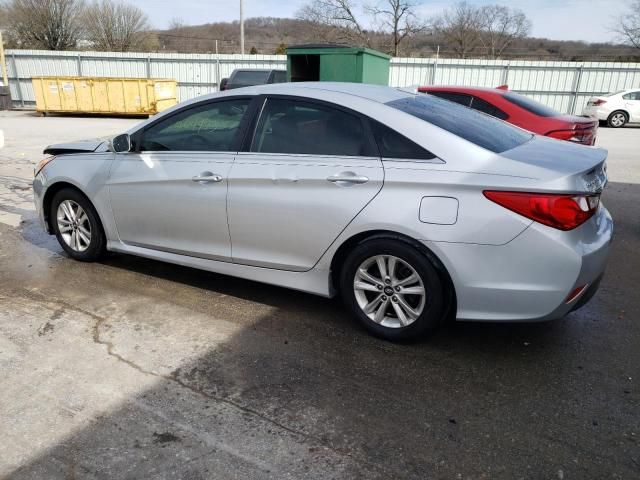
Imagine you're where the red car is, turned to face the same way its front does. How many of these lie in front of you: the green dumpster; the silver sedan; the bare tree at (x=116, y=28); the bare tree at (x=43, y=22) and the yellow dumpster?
4

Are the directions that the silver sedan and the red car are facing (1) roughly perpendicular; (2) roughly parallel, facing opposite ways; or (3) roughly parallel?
roughly parallel

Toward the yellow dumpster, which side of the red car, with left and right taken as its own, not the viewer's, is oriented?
front

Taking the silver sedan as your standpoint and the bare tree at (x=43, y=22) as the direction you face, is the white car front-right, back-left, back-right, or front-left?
front-right

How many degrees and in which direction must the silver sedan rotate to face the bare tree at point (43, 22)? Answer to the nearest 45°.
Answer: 0° — it already faces it

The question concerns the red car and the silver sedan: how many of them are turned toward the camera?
0

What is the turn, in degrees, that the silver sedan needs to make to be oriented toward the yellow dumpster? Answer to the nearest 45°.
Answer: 0° — it already faces it

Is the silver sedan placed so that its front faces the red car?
no

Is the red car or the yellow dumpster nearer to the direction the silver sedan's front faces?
the yellow dumpster

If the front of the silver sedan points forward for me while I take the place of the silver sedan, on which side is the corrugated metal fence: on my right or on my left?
on my right

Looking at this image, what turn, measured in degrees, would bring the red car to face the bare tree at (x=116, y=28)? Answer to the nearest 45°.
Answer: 0° — it already faces it

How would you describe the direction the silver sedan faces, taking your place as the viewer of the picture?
facing away from the viewer and to the left of the viewer

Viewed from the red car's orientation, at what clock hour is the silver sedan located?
The silver sedan is roughly at 8 o'clock from the red car.

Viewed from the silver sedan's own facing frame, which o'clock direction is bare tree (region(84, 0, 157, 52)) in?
The bare tree is roughly at 1 o'clock from the silver sedan.

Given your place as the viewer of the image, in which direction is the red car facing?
facing away from the viewer and to the left of the viewer

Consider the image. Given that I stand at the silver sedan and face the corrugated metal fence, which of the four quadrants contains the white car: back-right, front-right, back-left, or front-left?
front-right
